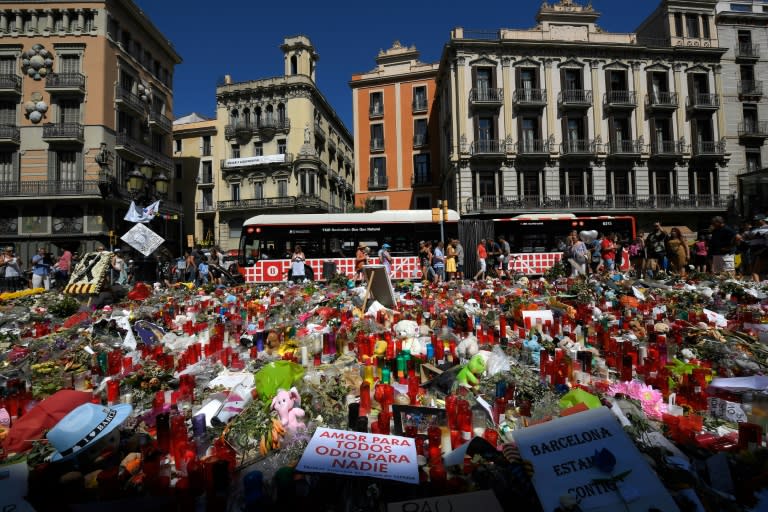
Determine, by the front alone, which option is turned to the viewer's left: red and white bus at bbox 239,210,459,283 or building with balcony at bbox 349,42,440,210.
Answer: the red and white bus

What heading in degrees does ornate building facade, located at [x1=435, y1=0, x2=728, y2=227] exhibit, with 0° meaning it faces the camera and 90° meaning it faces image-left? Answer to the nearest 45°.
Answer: approximately 0°

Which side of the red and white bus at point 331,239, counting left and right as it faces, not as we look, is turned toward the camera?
left
